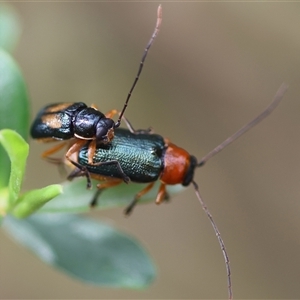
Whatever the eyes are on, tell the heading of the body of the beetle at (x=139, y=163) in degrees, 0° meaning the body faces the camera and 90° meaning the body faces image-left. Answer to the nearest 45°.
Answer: approximately 270°

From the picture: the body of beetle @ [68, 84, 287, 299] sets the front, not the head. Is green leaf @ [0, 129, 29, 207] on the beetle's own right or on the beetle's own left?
on the beetle's own right

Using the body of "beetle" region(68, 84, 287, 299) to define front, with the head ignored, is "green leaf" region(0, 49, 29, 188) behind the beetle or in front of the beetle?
behind
